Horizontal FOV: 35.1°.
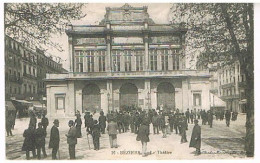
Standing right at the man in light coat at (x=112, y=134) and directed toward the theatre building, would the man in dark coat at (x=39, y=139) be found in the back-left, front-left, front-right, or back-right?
back-left

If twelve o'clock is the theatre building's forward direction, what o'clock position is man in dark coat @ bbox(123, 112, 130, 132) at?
The man in dark coat is roughly at 12 o'clock from the theatre building.
